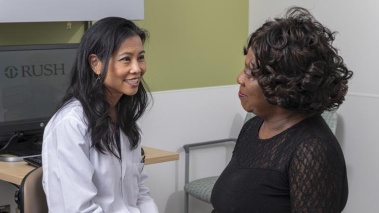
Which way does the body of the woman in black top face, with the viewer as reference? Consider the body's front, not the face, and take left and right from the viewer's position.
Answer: facing the viewer and to the left of the viewer

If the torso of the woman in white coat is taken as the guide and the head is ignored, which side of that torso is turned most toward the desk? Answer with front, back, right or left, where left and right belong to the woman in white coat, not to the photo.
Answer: back

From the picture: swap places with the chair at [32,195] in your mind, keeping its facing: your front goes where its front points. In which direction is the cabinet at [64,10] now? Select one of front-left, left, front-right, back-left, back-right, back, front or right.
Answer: back-left

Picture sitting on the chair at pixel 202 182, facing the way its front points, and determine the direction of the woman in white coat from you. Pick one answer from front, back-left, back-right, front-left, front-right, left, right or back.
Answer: front-left

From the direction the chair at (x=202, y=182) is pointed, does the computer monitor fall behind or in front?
in front

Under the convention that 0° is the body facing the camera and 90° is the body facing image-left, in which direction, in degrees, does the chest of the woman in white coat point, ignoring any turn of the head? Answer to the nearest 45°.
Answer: approximately 315°

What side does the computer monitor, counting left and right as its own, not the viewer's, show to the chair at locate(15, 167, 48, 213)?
front

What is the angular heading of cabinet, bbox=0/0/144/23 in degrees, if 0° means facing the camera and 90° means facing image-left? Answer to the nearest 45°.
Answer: approximately 0°

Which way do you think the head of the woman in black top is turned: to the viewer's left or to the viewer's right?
to the viewer's left

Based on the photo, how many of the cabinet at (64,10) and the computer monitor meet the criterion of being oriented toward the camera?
2

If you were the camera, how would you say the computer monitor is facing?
facing the viewer

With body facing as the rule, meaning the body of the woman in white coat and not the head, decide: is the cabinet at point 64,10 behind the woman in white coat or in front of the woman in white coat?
behind

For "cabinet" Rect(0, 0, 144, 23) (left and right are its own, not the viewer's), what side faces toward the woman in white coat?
front
